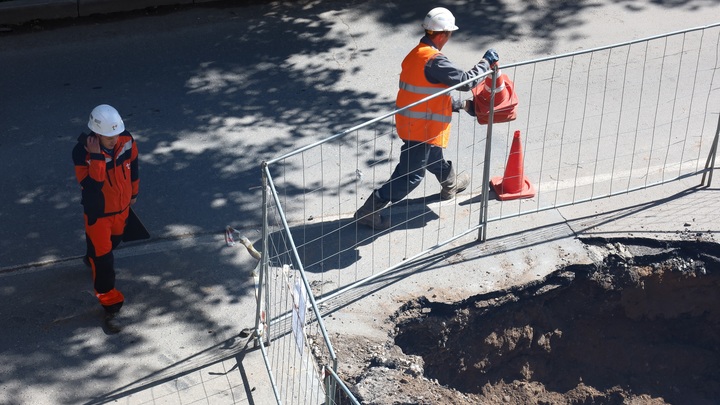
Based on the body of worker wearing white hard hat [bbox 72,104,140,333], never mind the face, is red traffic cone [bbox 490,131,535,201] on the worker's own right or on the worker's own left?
on the worker's own left

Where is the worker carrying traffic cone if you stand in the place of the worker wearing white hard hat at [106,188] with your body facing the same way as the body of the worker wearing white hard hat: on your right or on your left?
on your left

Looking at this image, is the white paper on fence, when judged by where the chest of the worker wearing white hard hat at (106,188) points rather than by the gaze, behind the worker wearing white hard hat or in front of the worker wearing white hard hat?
in front

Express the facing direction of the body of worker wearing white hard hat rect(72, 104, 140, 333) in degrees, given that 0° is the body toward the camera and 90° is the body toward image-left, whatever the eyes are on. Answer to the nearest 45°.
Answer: approximately 315°
